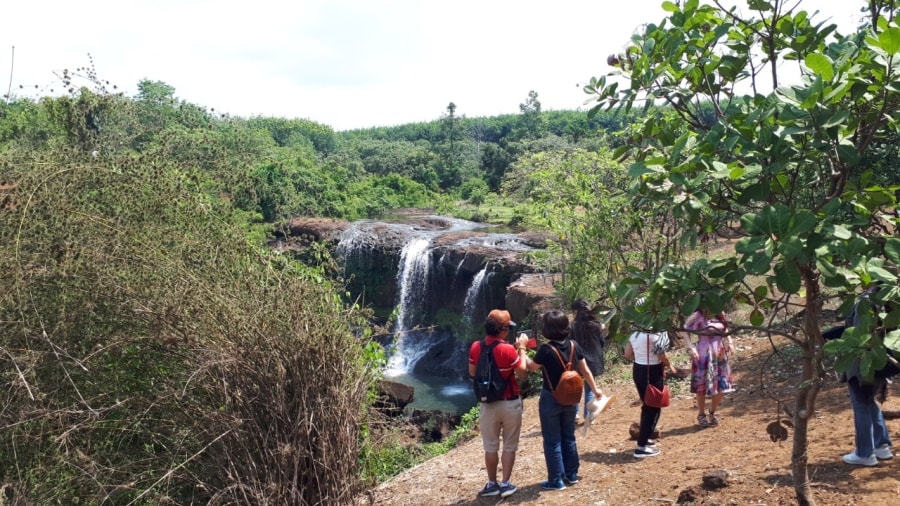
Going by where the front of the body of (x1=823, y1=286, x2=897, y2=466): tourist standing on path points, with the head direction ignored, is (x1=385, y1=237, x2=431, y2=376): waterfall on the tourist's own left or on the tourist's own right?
on the tourist's own right

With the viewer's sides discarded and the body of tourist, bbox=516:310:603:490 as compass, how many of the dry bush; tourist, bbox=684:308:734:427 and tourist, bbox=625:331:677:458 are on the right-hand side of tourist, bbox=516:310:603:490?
2

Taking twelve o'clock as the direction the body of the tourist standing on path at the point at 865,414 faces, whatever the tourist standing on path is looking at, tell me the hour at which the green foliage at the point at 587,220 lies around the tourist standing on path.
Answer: The green foliage is roughly at 2 o'clock from the tourist standing on path.

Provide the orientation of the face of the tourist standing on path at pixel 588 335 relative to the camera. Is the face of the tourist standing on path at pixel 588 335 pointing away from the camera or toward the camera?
away from the camera

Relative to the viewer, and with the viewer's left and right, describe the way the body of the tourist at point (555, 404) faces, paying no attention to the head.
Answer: facing away from the viewer and to the left of the viewer

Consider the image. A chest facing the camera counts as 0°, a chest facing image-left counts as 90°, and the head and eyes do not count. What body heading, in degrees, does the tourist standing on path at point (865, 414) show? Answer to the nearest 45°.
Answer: approximately 90°

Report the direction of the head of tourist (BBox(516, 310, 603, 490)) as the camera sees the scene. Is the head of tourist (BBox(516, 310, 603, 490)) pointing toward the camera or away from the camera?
away from the camera
